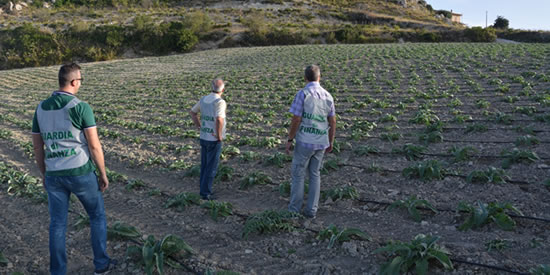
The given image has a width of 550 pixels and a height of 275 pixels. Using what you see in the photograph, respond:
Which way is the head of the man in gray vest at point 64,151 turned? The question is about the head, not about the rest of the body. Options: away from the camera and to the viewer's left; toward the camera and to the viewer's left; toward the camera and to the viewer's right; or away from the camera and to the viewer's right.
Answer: away from the camera and to the viewer's right

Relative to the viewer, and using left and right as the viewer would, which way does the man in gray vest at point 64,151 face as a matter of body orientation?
facing away from the viewer and to the right of the viewer

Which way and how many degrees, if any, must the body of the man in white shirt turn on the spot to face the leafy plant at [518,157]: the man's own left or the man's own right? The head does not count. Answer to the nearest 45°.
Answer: approximately 45° to the man's own right

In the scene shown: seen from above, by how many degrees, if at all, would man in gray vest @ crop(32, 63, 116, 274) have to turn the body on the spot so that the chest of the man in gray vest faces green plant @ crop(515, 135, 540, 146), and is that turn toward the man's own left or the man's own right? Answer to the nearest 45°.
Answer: approximately 45° to the man's own right

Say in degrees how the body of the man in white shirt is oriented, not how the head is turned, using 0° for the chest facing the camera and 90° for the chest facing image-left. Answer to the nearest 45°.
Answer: approximately 225°
